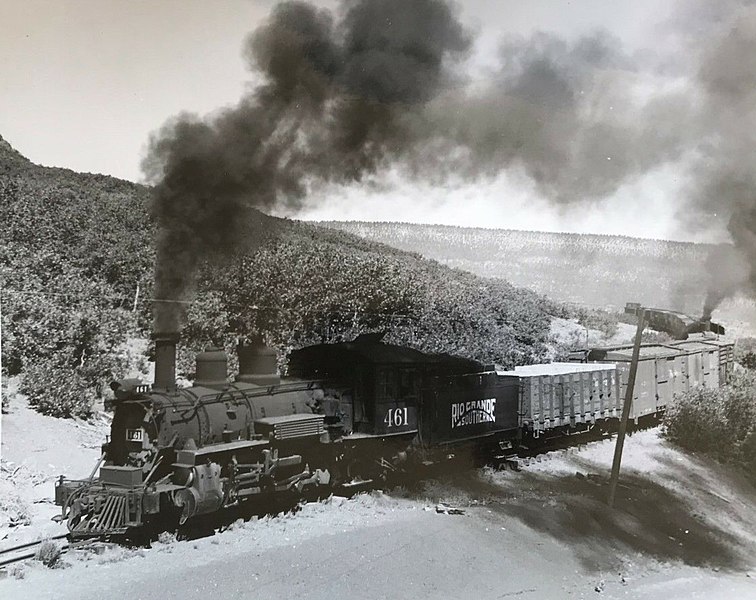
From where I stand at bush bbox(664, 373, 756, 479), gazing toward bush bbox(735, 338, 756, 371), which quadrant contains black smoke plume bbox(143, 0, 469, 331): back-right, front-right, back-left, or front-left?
back-left

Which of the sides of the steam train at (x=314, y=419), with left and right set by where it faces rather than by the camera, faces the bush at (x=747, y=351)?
back

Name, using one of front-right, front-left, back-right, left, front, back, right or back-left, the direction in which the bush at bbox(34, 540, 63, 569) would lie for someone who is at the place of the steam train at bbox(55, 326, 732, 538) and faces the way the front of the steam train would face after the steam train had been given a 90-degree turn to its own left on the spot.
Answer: right

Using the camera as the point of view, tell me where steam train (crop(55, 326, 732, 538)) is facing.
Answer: facing the viewer and to the left of the viewer
